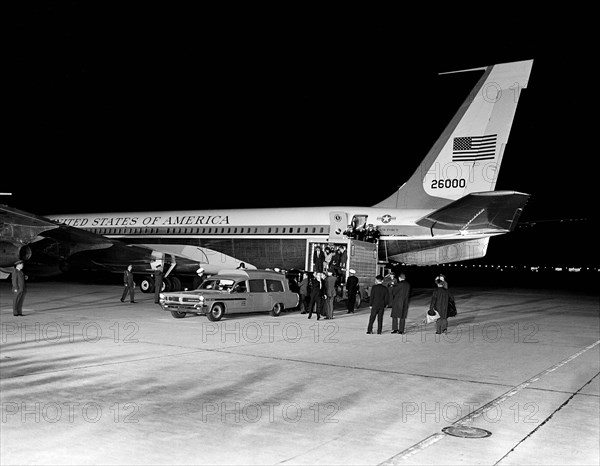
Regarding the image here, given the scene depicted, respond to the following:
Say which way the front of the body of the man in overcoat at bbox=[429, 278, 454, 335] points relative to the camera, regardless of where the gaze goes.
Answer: away from the camera

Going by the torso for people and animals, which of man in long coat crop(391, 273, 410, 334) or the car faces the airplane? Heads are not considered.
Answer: the man in long coat

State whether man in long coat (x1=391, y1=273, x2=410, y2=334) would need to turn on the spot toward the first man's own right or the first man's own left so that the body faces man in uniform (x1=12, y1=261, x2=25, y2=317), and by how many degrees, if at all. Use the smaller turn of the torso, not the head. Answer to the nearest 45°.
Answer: approximately 90° to the first man's own left

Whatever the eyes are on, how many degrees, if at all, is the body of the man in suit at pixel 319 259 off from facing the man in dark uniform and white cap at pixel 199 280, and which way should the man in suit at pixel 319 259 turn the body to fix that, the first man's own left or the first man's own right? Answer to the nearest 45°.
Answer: approximately 135° to the first man's own right

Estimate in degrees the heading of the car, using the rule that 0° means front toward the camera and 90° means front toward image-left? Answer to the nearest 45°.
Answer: approximately 45°

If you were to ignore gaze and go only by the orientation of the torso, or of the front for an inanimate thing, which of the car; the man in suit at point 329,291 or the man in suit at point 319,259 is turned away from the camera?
the man in suit at point 329,291

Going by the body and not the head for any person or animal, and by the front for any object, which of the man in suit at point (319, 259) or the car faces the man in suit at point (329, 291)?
the man in suit at point (319, 259)

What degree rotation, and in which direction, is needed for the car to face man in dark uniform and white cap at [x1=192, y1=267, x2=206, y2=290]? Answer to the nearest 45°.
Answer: approximately 135° to its right

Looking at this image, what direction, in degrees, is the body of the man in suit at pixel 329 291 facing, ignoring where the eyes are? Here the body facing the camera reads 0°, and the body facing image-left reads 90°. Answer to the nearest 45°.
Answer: approximately 180°

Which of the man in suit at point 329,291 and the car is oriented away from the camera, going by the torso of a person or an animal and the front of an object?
the man in suit

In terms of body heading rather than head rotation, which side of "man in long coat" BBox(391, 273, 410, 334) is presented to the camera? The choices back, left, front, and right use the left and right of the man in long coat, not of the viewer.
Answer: back
